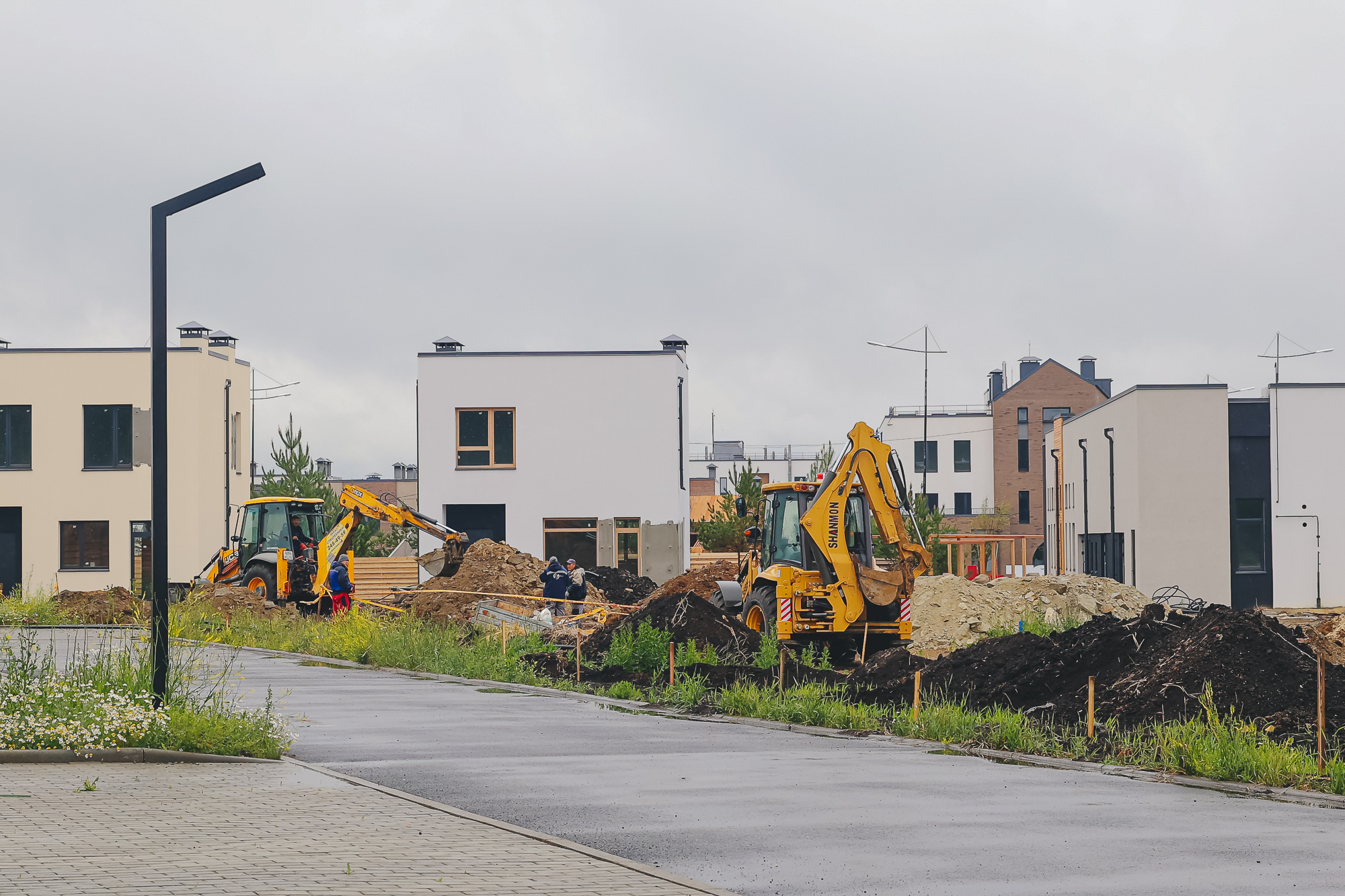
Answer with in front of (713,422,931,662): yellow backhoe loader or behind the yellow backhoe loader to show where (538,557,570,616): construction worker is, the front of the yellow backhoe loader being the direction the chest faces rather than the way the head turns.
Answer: in front

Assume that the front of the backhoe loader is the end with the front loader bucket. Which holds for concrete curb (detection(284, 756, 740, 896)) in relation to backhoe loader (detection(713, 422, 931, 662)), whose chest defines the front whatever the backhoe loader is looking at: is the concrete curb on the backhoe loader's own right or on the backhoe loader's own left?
on the backhoe loader's own left

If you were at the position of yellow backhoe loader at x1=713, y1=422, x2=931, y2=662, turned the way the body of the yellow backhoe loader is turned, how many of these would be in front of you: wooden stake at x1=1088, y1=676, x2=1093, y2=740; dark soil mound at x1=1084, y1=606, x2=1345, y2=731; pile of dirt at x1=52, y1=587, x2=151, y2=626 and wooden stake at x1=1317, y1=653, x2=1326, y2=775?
1

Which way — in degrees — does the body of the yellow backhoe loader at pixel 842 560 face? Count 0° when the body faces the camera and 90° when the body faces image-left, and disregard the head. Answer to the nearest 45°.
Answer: approximately 135°

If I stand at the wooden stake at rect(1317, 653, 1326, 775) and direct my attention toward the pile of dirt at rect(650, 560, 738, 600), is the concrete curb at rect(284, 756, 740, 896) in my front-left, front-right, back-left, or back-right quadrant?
back-left

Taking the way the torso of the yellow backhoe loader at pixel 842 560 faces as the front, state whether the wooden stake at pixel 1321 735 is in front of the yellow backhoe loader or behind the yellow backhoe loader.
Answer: behind

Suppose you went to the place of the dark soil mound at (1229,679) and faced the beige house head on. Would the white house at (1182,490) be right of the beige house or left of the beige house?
right
